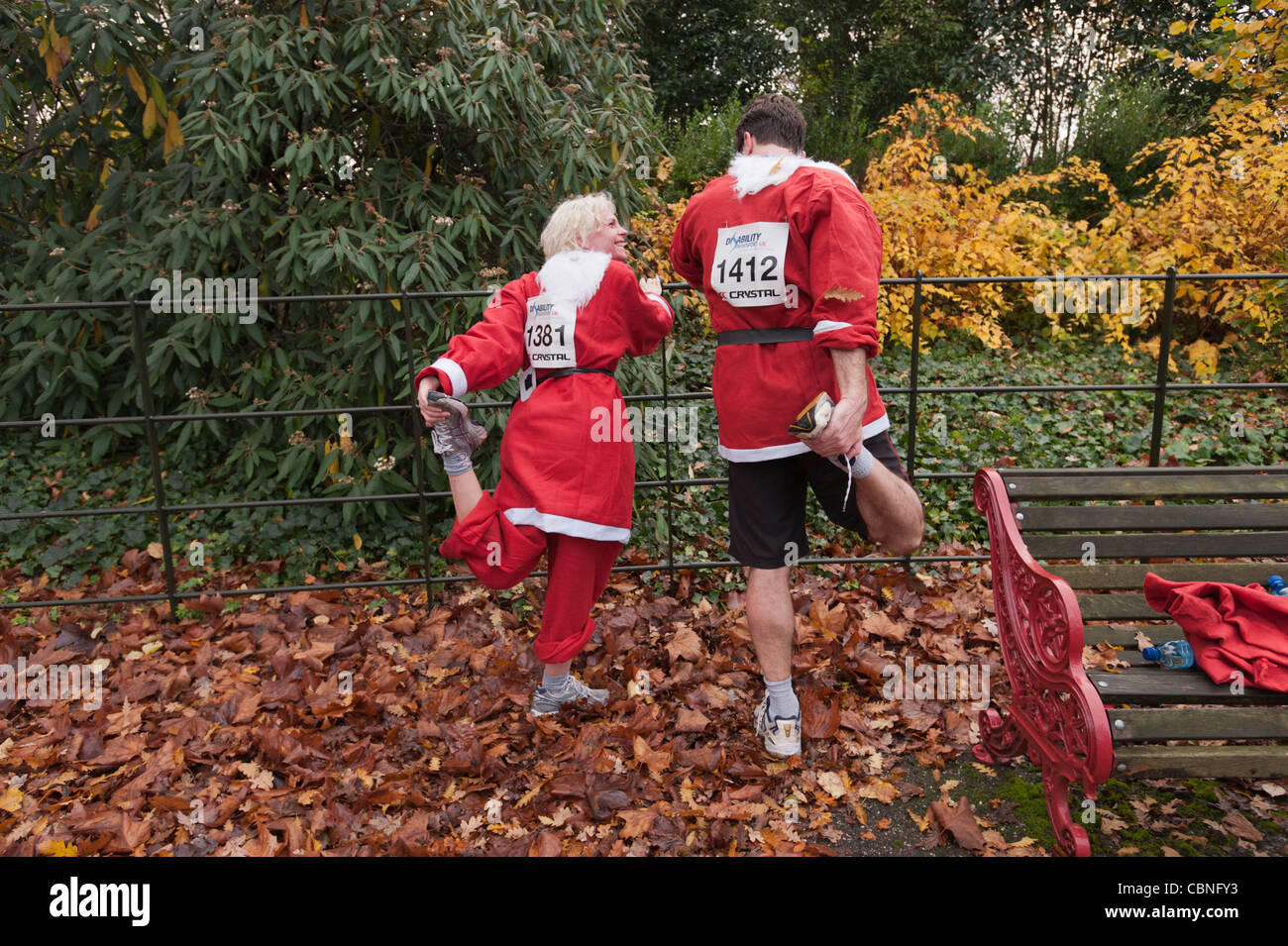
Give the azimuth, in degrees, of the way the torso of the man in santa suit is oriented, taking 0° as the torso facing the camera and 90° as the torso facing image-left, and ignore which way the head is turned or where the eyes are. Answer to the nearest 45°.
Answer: approximately 180°

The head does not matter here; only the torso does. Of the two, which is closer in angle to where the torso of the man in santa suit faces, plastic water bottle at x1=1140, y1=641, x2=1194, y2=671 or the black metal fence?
the black metal fence

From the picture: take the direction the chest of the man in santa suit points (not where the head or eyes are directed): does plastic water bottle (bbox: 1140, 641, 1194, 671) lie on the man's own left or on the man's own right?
on the man's own right

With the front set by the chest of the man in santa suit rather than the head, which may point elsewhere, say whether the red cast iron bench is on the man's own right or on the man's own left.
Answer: on the man's own right

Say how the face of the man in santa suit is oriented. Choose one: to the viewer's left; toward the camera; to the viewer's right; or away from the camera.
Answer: away from the camera

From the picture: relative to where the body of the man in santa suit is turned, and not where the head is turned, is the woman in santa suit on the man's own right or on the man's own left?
on the man's own left

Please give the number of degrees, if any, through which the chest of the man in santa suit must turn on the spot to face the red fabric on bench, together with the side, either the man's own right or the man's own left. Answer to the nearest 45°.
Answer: approximately 90° to the man's own right

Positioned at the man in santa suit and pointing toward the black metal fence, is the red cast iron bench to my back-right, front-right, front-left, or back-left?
back-right

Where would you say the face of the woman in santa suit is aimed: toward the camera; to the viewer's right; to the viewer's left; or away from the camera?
to the viewer's right
